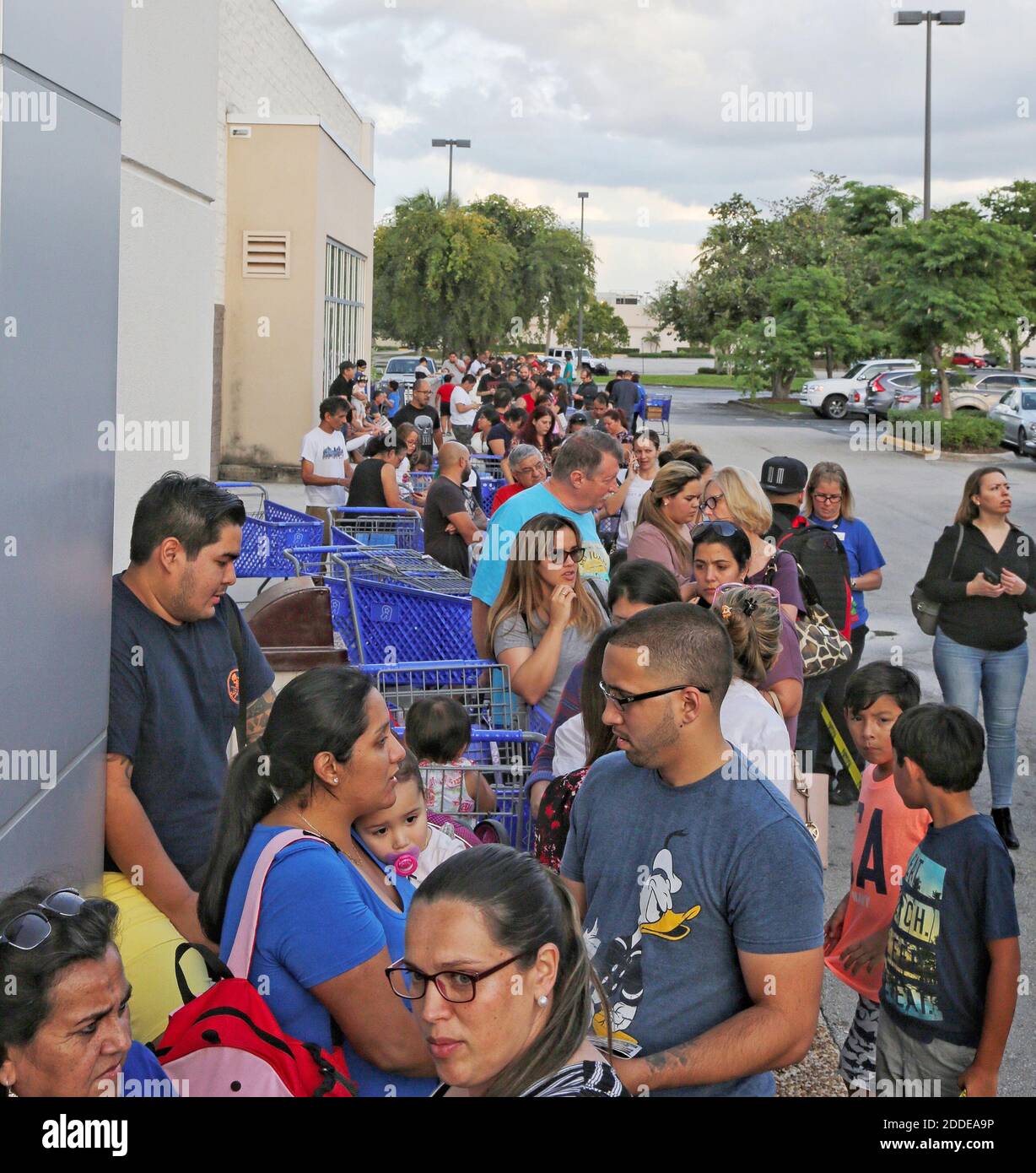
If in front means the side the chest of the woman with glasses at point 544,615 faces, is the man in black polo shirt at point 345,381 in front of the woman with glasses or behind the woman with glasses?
behind

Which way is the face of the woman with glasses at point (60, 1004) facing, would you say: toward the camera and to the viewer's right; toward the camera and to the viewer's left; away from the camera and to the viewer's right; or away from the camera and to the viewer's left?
toward the camera and to the viewer's right

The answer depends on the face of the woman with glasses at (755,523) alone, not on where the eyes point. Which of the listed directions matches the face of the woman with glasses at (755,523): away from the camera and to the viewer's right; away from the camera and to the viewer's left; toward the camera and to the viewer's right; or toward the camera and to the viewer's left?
toward the camera and to the viewer's left

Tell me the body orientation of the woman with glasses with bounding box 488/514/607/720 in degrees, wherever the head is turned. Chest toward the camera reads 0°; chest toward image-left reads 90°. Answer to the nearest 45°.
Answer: approximately 315°

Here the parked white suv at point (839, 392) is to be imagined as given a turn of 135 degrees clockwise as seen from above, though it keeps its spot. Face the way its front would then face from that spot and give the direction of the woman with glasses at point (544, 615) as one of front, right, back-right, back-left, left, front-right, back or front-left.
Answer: back

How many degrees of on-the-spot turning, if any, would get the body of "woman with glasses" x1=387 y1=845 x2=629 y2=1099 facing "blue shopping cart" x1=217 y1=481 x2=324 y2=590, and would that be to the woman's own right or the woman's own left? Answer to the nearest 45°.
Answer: approximately 135° to the woman's own right
